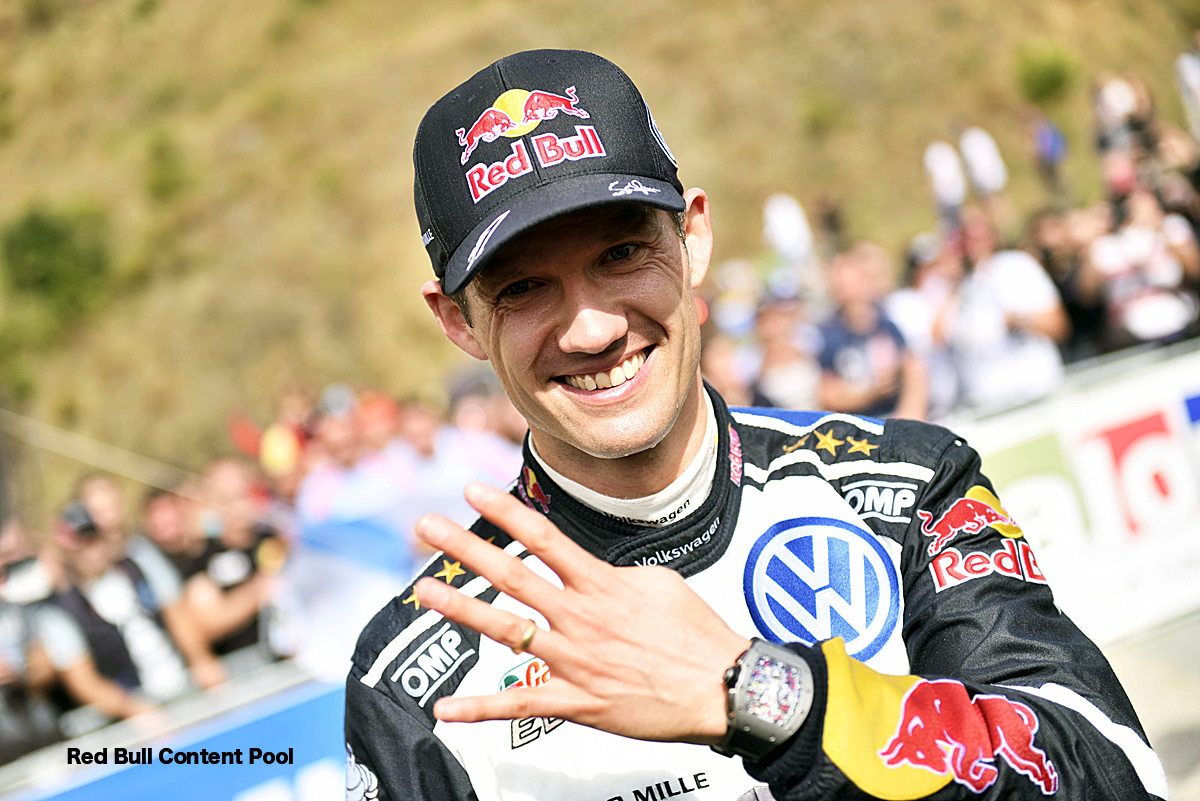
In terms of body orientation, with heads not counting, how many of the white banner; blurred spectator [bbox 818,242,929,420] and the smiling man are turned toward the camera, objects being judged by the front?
3

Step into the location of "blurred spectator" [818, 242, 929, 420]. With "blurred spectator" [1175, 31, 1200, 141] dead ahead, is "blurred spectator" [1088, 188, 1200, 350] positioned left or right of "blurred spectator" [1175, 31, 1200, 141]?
right

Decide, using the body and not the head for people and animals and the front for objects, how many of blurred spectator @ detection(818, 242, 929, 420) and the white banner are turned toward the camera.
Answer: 2

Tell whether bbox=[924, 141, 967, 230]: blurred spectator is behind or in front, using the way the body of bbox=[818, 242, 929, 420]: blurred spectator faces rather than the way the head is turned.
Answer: behind

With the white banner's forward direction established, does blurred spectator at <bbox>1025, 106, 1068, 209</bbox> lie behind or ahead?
behind

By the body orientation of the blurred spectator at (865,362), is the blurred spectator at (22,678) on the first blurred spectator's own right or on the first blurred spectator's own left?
on the first blurred spectator's own right

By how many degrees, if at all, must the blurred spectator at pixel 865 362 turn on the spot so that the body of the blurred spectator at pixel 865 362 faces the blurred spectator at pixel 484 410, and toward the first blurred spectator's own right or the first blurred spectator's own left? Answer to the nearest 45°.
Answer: approximately 90° to the first blurred spectator's own right

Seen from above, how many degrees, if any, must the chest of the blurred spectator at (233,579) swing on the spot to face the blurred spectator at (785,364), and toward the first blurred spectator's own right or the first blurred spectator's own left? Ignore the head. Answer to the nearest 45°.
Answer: approximately 90° to the first blurred spectator's own left

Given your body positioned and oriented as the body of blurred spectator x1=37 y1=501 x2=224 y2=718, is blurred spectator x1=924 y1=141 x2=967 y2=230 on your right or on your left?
on your left
